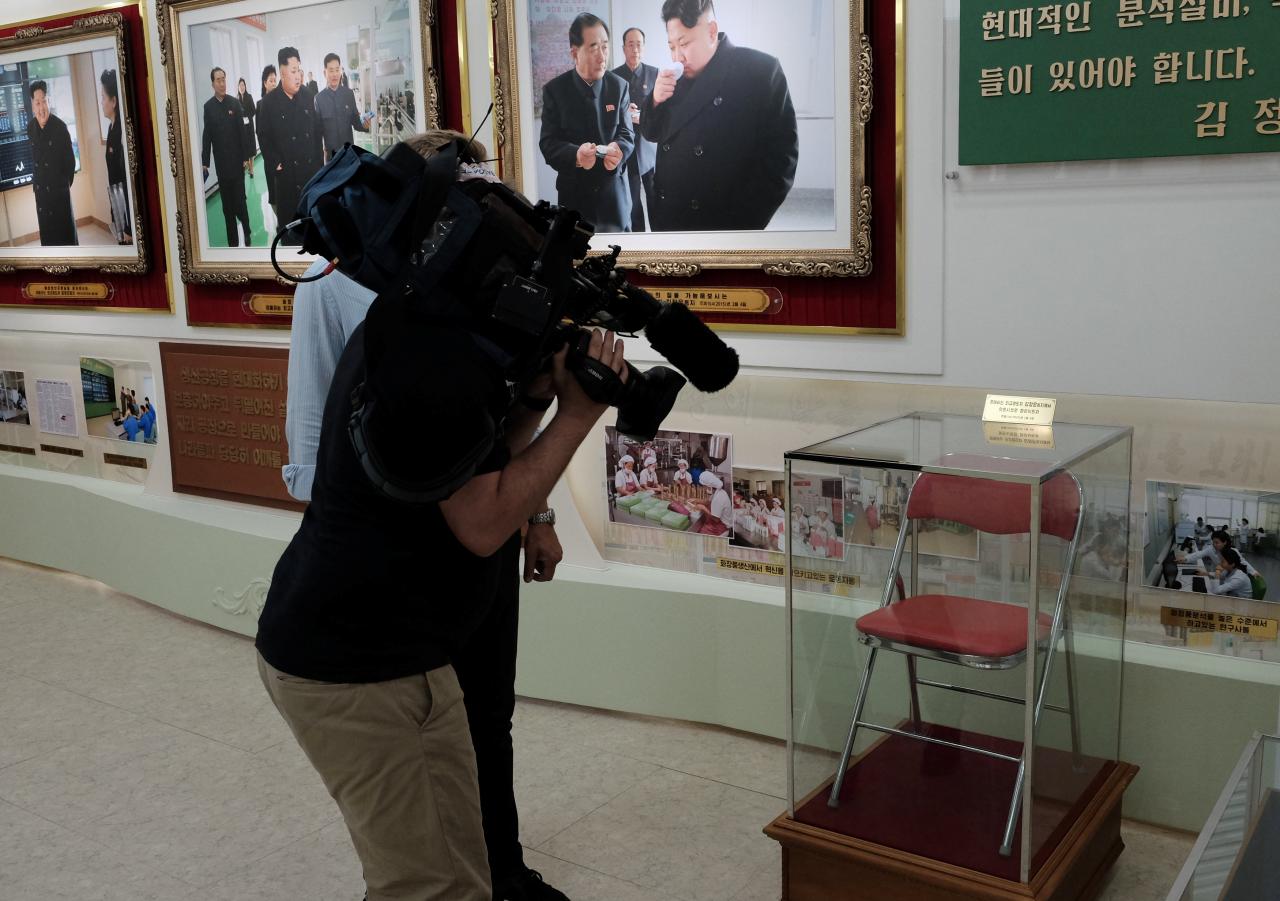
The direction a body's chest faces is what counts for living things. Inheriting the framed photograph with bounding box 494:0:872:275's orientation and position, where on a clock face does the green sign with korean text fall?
The green sign with korean text is roughly at 10 o'clock from the framed photograph.

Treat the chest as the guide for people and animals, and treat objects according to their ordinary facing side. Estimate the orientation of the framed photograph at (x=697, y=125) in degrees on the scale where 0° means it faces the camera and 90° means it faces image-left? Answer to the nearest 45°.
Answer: approximately 0°

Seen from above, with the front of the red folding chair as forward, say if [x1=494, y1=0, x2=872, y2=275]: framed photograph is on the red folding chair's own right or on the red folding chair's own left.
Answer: on the red folding chair's own right

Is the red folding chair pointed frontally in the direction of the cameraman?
yes

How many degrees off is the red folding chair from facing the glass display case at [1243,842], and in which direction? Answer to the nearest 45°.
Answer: approximately 45° to its left

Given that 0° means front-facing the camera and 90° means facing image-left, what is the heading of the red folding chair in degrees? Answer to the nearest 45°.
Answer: approximately 45°

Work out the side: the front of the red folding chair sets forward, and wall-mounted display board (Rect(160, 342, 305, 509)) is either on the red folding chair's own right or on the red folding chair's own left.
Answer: on the red folding chair's own right
